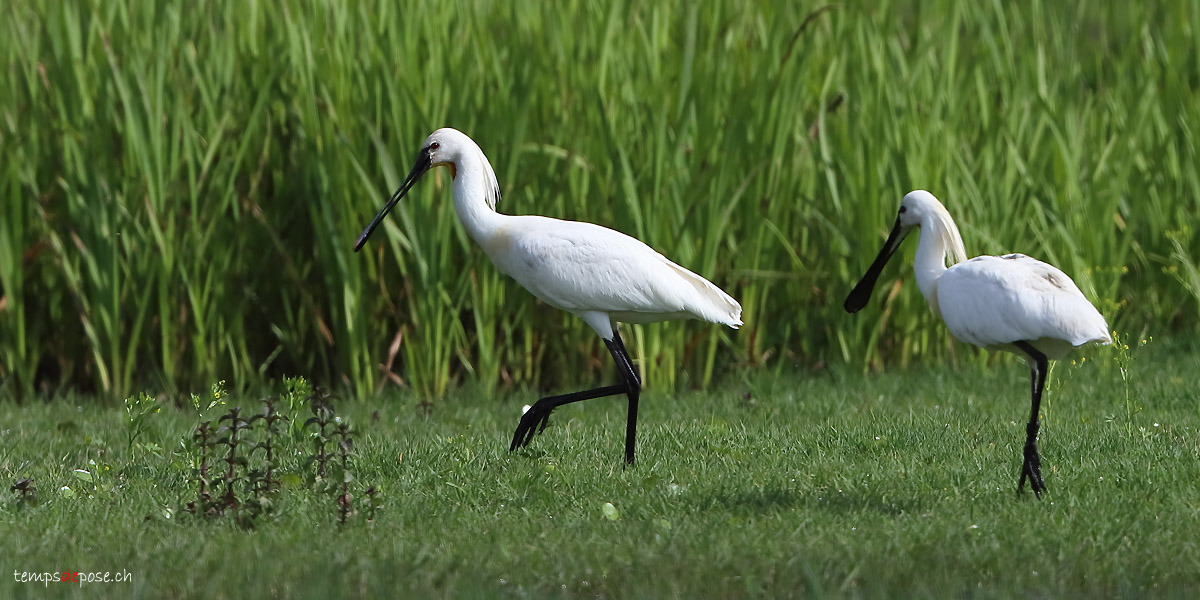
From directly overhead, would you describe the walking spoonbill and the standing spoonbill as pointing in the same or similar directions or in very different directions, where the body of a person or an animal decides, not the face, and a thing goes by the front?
same or similar directions

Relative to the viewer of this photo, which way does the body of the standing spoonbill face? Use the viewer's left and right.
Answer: facing to the left of the viewer

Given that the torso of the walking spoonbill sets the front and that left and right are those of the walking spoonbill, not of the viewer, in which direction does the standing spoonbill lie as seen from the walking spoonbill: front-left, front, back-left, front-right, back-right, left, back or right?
back-left

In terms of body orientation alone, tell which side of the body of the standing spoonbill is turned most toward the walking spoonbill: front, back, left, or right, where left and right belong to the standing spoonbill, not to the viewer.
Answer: front

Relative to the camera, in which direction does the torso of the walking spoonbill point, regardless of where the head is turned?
to the viewer's left

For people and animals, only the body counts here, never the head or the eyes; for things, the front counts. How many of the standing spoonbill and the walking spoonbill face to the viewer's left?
2
